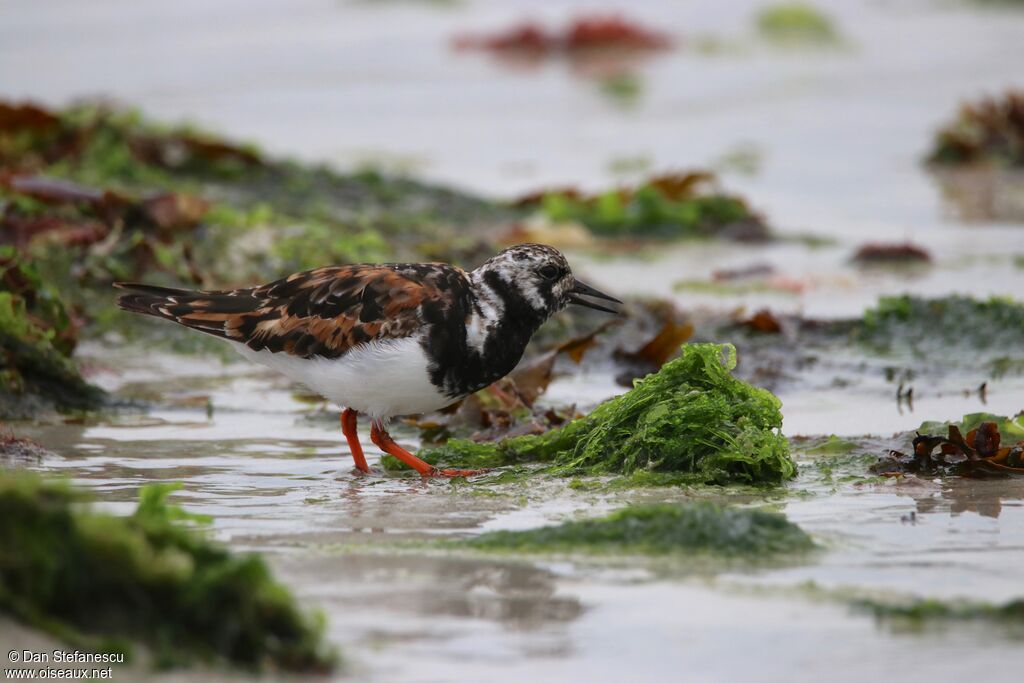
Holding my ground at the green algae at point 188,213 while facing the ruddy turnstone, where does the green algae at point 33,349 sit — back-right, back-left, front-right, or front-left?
front-right

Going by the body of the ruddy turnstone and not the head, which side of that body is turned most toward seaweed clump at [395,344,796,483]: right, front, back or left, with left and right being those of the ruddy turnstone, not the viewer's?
front

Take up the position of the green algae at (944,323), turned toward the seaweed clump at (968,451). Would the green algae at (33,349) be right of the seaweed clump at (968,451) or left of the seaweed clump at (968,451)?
right

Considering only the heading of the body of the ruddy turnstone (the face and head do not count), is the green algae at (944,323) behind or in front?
in front

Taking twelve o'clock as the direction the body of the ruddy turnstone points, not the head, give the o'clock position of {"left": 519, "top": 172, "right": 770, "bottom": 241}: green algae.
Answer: The green algae is roughly at 10 o'clock from the ruddy turnstone.

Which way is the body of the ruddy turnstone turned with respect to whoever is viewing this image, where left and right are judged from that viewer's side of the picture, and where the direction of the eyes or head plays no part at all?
facing to the right of the viewer

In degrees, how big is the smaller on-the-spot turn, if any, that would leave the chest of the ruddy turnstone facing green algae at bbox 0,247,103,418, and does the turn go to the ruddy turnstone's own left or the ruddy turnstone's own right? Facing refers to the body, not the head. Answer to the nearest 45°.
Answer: approximately 135° to the ruddy turnstone's own left

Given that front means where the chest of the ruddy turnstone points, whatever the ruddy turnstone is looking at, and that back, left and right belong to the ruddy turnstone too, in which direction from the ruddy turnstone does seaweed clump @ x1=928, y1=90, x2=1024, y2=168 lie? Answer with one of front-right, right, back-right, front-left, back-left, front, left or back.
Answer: front-left

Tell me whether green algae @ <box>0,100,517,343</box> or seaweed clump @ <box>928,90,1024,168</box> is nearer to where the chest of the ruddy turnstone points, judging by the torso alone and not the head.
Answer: the seaweed clump

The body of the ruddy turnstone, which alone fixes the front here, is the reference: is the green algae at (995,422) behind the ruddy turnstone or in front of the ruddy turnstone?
in front

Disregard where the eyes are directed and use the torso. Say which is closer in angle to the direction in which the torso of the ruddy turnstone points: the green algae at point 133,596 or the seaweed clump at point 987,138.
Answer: the seaweed clump

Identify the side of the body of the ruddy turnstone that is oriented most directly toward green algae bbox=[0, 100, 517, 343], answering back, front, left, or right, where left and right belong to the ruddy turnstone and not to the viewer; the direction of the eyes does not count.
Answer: left

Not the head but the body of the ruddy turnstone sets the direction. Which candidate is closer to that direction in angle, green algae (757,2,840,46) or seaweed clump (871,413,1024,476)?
the seaweed clump

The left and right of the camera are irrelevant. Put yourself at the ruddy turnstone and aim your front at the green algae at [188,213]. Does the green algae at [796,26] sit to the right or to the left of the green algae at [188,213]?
right

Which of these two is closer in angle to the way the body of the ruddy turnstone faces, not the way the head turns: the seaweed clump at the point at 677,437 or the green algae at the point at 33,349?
the seaweed clump
